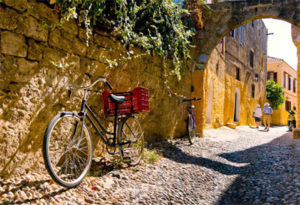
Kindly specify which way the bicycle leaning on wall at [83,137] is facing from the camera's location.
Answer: facing the viewer and to the left of the viewer

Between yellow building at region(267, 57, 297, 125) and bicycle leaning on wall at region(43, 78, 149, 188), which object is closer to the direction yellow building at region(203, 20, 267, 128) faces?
the bicycle leaning on wall

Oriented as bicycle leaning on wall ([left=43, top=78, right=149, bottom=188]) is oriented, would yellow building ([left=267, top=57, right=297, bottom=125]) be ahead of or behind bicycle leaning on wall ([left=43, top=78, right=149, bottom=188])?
behind

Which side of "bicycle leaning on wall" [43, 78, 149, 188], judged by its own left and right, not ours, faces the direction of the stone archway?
back

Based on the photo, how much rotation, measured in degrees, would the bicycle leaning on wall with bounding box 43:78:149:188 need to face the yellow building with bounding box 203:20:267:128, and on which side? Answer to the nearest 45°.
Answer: approximately 180°

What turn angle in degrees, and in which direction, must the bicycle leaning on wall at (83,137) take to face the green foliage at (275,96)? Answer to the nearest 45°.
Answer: approximately 180°

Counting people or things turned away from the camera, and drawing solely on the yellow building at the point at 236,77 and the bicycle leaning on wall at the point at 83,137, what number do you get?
0
